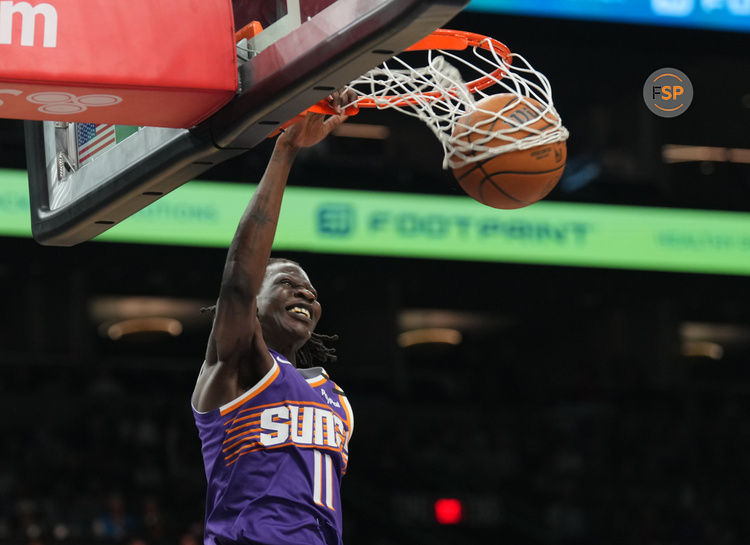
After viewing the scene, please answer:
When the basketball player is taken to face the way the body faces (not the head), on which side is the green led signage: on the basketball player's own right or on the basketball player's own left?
on the basketball player's own left

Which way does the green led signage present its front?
toward the camera

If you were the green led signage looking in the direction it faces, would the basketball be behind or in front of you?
in front

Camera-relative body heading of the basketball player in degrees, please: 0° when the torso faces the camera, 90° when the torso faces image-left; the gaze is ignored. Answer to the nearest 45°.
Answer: approximately 315°

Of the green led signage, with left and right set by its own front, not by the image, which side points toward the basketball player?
front

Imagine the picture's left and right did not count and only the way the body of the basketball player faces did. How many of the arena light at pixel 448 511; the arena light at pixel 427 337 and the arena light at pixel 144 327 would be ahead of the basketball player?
0

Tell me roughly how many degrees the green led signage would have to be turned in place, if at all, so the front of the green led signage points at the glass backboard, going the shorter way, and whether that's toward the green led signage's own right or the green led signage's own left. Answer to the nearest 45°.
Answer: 0° — it already faces it

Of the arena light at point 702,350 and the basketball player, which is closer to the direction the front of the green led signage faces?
the basketball player

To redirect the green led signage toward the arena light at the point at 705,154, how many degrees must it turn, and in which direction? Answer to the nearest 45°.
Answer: approximately 135° to its left

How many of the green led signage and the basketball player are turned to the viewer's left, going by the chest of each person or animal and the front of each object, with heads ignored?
0

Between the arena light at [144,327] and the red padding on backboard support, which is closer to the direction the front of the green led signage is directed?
the red padding on backboard support

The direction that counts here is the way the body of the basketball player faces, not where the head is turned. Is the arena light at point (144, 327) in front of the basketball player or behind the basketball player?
behind

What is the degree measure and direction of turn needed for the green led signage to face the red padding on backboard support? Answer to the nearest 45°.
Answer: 0° — it already faces it

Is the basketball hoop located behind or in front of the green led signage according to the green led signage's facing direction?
in front
